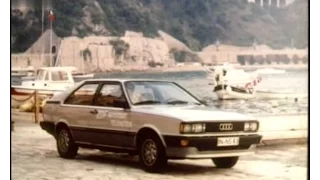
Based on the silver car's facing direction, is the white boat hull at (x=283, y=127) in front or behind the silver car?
in front

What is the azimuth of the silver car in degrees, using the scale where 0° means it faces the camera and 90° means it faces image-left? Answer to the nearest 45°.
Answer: approximately 315°
